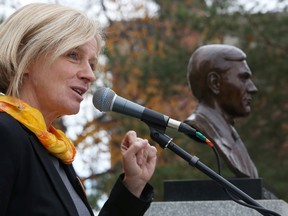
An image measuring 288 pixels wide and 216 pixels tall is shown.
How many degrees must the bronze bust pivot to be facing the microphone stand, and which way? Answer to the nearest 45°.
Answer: approximately 90° to its right

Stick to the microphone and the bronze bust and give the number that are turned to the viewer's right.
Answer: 1

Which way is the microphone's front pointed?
to the viewer's left

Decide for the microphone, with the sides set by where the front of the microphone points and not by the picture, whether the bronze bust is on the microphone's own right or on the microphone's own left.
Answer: on the microphone's own right

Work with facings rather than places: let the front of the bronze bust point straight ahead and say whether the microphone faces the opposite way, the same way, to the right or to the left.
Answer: the opposite way

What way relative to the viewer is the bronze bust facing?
to the viewer's right

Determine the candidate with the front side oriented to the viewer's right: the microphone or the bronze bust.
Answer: the bronze bust
